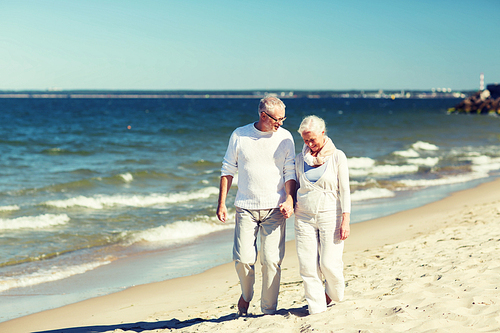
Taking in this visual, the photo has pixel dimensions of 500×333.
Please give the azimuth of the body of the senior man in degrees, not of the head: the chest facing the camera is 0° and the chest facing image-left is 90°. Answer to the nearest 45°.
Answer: approximately 0°
